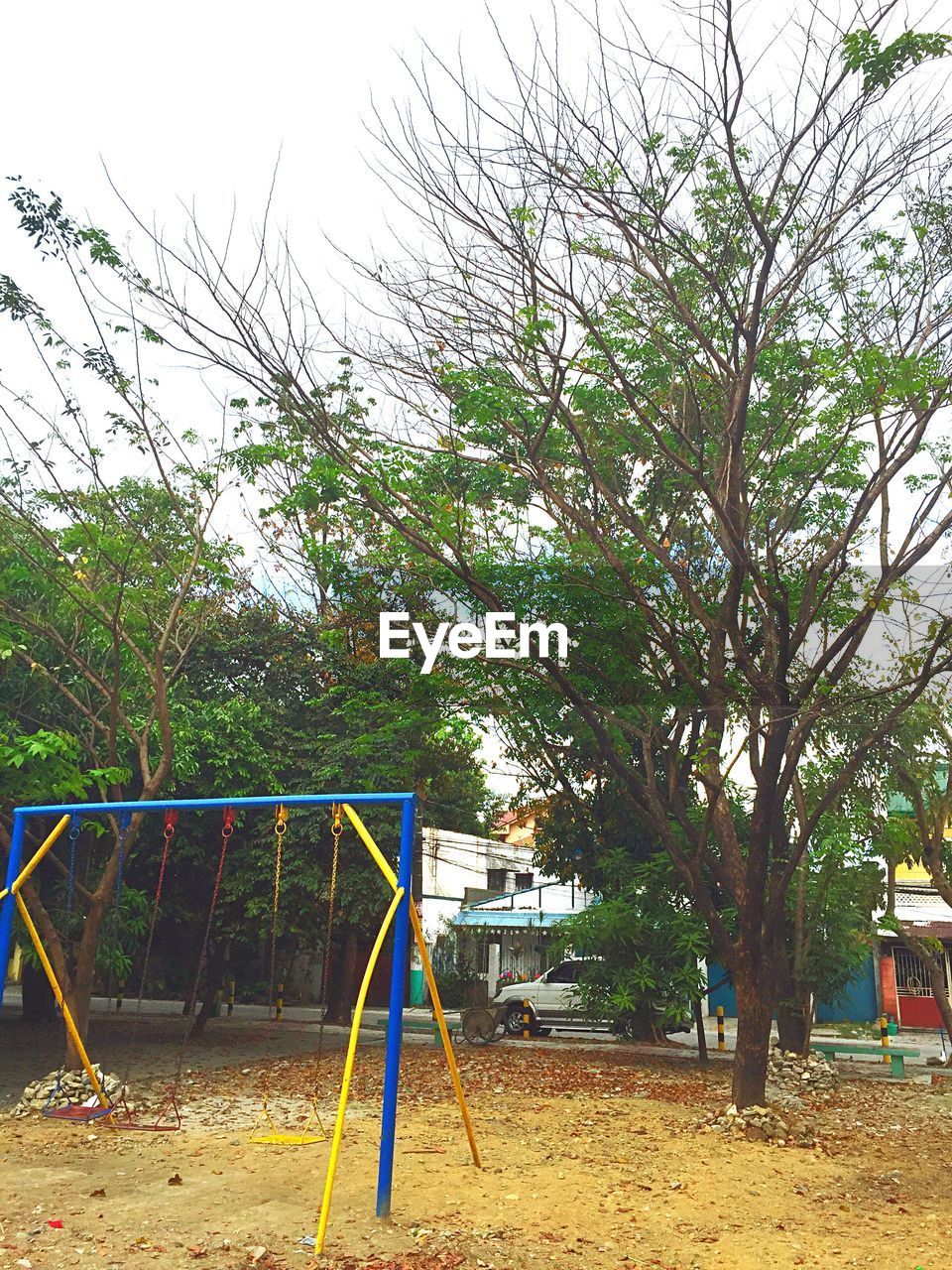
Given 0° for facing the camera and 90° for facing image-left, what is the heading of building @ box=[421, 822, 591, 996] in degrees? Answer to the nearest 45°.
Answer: approximately 0°

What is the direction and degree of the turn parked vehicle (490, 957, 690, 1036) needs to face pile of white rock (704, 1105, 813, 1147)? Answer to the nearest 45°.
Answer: approximately 90° to its left

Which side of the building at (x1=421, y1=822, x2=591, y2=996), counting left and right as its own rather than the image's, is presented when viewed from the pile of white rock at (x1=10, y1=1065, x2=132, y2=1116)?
front

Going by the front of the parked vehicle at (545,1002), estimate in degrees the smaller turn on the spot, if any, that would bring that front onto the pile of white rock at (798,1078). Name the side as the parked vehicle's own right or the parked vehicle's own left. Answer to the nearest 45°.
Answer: approximately 135° to the parked vehicle's own left

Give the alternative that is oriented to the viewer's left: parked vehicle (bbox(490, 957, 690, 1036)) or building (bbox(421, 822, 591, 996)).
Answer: the parked vehicle

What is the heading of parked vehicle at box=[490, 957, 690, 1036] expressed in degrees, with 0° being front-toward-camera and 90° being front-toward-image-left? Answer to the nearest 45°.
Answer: approximately 90°

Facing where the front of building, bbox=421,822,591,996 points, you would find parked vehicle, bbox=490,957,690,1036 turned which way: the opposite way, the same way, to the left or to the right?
to the right

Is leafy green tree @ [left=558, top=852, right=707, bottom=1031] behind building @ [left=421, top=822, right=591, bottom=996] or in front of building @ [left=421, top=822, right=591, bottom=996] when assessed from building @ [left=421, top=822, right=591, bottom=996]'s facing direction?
in front

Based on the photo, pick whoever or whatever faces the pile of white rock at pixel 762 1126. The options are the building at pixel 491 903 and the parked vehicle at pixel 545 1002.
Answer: the building

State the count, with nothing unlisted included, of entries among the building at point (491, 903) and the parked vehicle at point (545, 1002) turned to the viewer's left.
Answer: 1
